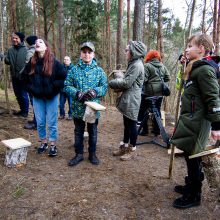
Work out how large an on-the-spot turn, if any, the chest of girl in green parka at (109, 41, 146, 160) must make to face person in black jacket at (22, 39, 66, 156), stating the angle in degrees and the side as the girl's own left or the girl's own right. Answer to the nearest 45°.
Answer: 0° — they already face them

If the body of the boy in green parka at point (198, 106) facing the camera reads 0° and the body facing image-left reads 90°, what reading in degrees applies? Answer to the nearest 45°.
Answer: approximately 90°

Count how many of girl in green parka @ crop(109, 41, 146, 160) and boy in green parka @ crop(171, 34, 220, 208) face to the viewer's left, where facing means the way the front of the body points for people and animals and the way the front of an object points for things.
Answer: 2

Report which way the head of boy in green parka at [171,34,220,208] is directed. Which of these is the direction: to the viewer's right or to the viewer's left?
to the viewer's left

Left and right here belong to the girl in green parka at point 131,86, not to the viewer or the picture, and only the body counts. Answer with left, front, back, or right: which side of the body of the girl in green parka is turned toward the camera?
left

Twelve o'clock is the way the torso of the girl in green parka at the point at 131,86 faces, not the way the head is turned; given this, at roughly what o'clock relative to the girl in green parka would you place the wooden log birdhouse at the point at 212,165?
The wooden log birdhouse is roughly at 8 o'clock from the girl in green parka.
